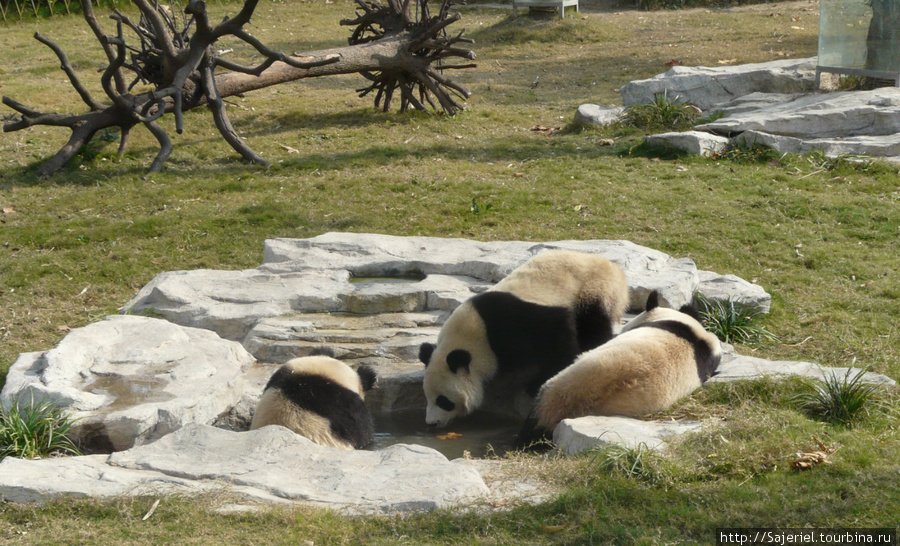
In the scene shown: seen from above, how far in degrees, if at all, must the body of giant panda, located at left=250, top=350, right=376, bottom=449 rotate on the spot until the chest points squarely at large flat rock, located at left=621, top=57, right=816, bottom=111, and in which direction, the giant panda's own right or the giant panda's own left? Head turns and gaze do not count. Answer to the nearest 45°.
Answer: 0° — it already faces it

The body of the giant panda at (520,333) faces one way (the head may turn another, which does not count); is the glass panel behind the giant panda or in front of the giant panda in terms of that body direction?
behind

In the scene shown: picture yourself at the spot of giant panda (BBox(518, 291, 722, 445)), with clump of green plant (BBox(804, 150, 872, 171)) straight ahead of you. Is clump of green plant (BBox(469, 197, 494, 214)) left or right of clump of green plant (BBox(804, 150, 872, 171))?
left

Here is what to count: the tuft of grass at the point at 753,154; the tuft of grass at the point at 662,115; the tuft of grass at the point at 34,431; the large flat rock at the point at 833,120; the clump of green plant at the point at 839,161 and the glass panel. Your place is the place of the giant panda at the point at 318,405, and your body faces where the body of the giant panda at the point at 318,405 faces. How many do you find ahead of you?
5

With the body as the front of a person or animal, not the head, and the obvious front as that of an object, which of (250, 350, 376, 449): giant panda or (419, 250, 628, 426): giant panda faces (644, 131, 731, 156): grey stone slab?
(250, 350, 376, 449): giant panda

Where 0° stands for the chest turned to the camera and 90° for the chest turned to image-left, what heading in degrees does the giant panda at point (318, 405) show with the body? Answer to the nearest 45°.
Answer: approximately 225°

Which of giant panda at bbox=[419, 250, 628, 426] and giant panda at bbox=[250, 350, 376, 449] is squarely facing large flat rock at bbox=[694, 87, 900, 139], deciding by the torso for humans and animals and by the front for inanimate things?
giant panda at bbox=[250, 350, 376, 449]

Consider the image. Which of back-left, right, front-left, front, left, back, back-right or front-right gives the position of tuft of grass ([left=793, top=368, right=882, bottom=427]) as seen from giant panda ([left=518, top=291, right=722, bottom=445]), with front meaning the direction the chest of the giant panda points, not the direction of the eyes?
front-right

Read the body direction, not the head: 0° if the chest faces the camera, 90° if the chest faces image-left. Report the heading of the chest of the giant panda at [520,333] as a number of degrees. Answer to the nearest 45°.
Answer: approximately 45°

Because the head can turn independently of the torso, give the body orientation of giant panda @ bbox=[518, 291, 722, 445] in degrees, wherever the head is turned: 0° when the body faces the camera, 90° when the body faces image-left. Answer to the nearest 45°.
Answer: approximately 225°

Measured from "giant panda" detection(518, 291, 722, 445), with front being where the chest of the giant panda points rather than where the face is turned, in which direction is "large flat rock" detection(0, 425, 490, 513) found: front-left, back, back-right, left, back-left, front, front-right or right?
back

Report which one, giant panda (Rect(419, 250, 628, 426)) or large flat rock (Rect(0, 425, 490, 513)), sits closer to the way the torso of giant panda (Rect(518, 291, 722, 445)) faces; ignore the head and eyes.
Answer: the giant panda
